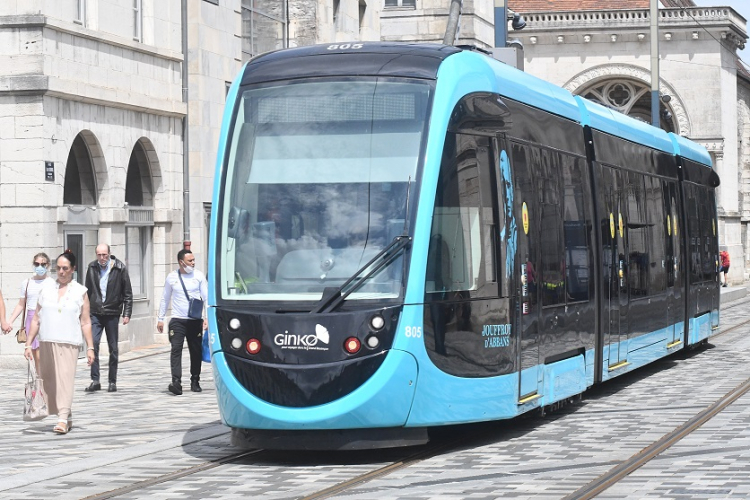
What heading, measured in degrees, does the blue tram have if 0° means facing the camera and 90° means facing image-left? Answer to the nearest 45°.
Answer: approximately 45°

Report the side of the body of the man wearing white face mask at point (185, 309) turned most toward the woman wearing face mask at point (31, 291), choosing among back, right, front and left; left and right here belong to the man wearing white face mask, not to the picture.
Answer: right

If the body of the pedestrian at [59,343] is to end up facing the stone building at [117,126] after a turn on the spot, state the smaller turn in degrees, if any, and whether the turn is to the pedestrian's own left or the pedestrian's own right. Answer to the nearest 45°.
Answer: approximately 180°

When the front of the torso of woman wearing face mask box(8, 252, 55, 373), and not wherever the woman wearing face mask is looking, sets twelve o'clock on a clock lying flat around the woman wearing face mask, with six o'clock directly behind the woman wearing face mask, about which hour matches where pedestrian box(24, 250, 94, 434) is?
The pedestrian is roughly at 12 o'clock from the woman wearing face mask.

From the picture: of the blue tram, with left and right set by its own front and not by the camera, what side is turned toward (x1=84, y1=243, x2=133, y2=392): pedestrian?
right

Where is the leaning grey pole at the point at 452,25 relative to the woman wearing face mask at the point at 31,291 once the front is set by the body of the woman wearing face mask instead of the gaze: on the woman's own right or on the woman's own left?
on the woman's own left

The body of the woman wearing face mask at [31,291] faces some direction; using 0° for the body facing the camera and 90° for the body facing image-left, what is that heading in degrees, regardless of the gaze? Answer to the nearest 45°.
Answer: approximately 0°
